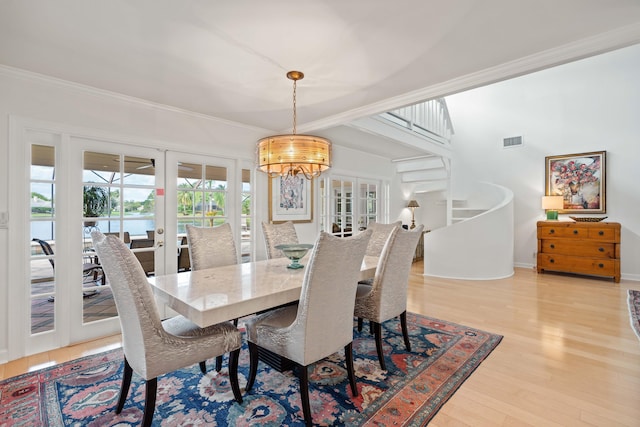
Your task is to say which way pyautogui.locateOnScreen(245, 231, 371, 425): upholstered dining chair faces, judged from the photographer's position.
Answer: facing away from the viewer and to the left of the viewer

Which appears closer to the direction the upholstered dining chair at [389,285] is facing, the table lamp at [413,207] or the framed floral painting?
the table lamp

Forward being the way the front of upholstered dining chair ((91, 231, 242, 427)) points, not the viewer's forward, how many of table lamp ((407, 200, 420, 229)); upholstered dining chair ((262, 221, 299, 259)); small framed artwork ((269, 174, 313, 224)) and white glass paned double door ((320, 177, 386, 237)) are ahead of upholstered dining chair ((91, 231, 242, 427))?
4

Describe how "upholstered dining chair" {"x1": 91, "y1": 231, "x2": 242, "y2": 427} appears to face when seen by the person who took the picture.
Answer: facing away from the viewer and to the right of the viewer

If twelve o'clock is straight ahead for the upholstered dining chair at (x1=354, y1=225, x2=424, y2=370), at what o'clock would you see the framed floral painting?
The framed floral painting is roughly at 3 o'clock from the upholstered dining chair.

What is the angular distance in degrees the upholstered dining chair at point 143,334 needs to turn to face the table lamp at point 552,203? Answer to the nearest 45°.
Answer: approximately 45° to its right

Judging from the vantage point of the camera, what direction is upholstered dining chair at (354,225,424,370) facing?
facing away from the viewer and to the left of the viewer

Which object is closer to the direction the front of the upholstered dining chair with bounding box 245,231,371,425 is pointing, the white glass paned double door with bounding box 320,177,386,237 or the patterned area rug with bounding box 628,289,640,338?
the white glass paned double door

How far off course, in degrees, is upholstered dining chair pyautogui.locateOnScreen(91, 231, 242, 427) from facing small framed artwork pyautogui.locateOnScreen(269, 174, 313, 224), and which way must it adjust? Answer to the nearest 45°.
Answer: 0° — it already faces it
